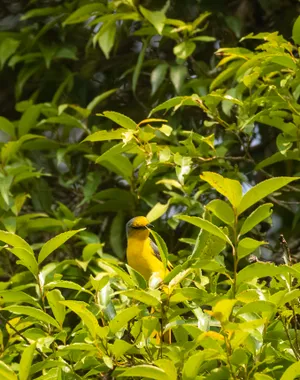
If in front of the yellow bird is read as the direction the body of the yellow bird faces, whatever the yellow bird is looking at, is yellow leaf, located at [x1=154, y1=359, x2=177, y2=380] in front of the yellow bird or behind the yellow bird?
in front

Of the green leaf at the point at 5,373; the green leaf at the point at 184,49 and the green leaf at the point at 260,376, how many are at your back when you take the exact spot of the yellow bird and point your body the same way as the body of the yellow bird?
1

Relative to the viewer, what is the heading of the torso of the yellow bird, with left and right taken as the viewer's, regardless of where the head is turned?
facing the viewer and to the left of the viewer

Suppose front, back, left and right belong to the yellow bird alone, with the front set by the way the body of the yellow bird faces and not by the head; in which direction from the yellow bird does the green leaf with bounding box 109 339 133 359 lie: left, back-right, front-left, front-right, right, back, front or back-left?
front-left

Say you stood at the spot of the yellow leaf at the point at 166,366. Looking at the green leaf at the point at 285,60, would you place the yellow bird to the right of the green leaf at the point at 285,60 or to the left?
left

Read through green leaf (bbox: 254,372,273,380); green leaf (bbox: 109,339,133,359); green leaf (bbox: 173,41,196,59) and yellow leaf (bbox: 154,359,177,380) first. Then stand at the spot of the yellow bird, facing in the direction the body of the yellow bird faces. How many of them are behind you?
1

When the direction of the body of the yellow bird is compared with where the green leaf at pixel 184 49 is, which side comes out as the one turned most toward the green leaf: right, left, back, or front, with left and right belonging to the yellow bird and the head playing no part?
back

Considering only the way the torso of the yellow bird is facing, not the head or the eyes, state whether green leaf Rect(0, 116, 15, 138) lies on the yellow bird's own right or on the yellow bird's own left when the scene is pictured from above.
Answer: on the yellow bird's own right

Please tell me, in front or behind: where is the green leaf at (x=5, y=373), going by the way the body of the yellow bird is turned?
in front

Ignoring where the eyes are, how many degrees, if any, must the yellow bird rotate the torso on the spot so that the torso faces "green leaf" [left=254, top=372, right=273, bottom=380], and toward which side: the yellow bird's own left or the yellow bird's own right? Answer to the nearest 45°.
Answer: approximately 45° to the yellow bird's own left
